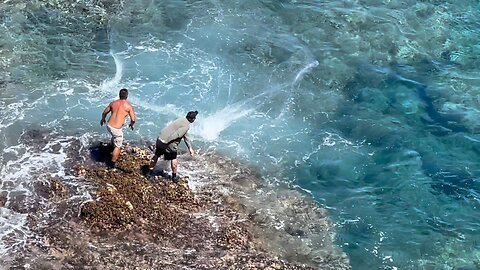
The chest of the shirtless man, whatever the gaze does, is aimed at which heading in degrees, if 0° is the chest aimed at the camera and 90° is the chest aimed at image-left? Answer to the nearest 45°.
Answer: approximately 180°

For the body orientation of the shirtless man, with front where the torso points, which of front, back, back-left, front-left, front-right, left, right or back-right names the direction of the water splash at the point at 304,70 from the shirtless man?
front-right

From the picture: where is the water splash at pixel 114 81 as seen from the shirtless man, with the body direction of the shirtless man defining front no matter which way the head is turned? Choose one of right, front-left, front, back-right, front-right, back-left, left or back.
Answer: front

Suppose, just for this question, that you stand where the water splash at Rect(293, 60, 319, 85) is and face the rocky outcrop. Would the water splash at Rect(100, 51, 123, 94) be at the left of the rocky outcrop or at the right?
right

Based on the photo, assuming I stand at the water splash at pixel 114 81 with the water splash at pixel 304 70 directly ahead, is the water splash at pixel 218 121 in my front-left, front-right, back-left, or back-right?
front-right

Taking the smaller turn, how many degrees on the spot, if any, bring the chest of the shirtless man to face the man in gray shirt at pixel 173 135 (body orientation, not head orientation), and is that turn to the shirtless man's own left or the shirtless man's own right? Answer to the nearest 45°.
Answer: approximately 135° to the shirtless man's own right

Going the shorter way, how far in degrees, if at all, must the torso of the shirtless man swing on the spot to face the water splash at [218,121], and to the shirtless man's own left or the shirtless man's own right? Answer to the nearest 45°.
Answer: approximately 45° to the shirtless man's own right
